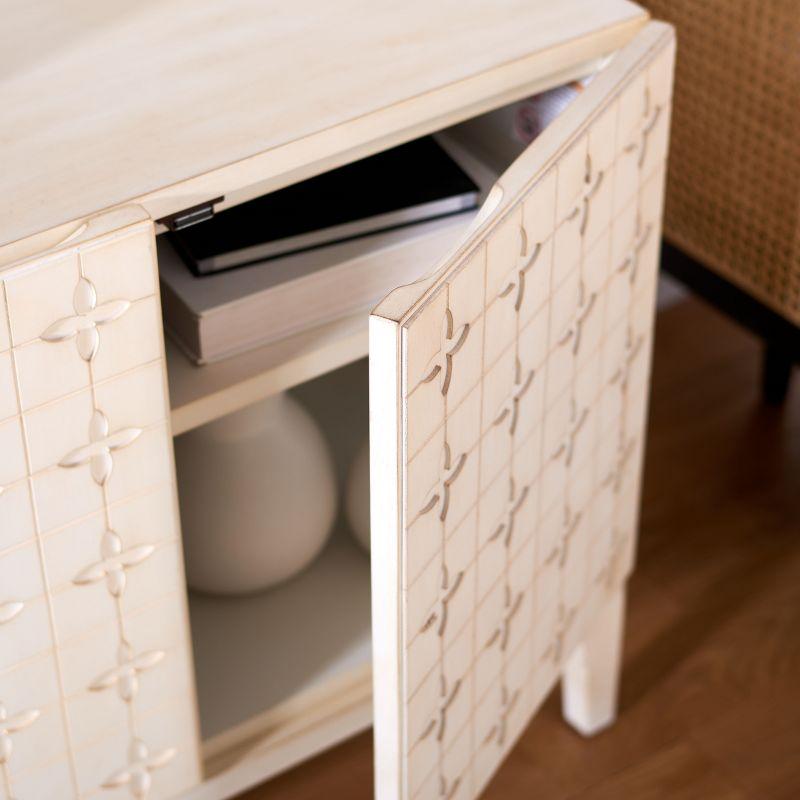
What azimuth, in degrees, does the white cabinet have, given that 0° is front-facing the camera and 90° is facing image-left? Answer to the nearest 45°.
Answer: approximately 315°
